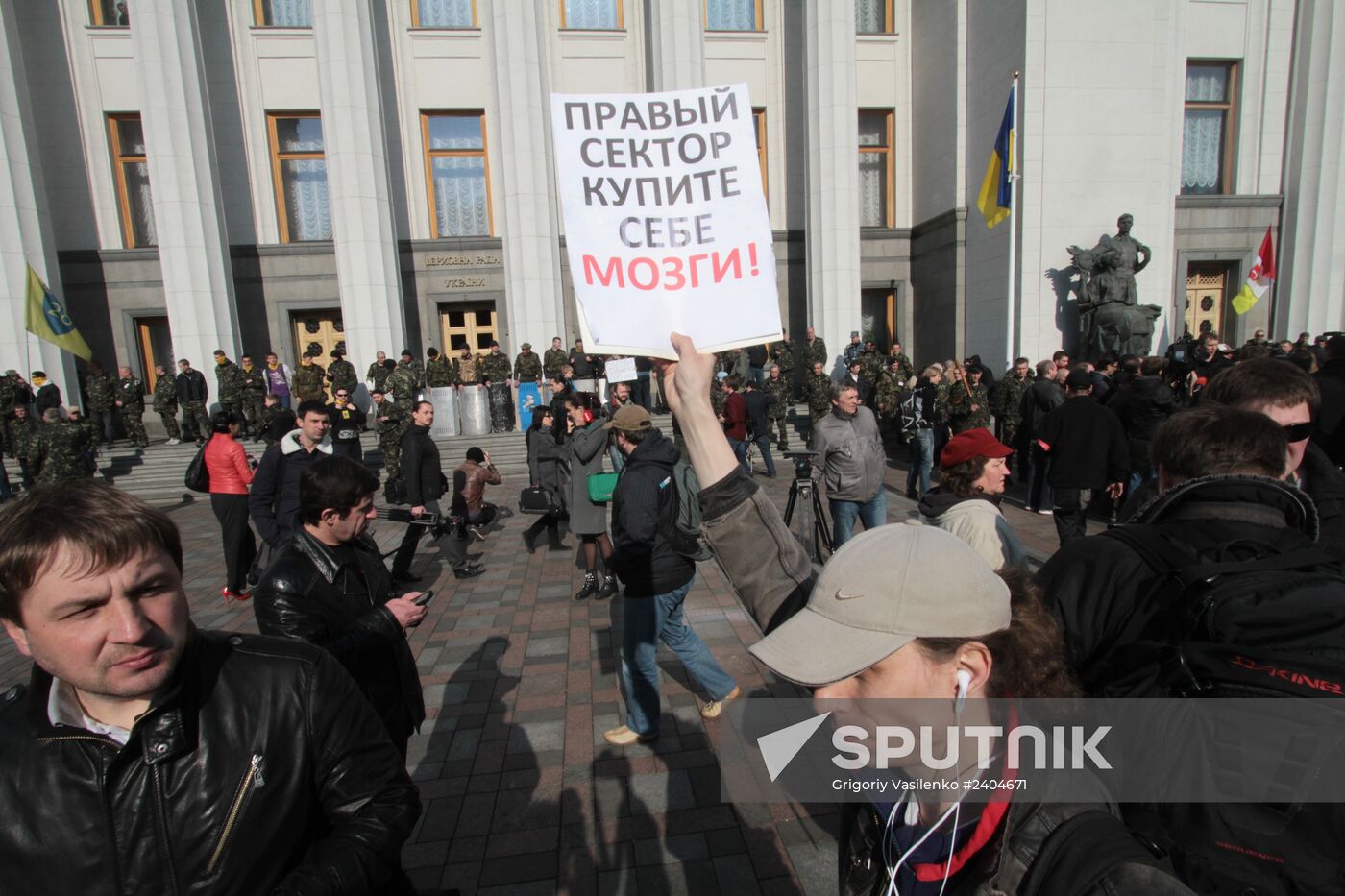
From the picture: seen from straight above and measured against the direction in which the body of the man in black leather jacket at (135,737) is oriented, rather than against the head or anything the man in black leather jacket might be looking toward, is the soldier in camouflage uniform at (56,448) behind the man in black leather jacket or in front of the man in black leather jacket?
behind

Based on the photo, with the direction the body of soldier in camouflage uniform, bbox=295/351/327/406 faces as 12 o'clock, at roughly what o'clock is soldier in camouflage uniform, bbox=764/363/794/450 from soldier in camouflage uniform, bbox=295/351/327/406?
soldier in camouflage uniform, bbox=764/363/794/450 is roughly at 10 o'clock from soldier in camouflage uniform, bbox=295/351/327/406.

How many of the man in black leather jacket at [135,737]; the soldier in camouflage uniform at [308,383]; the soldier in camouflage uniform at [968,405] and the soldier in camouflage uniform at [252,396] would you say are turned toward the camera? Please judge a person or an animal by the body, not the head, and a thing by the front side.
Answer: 4

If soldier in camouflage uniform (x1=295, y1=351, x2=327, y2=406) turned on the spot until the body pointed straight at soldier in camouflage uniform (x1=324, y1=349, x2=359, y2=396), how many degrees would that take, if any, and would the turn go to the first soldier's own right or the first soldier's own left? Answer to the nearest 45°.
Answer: approximately 90° to the first soldier's own left

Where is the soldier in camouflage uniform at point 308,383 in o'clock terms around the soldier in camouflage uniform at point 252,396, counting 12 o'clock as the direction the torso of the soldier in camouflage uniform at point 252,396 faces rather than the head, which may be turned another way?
the soldier in camouflage uniform at point 308,383 is roughly at 10 o'clock from the soldier in camouflage uniform at point 252,396.

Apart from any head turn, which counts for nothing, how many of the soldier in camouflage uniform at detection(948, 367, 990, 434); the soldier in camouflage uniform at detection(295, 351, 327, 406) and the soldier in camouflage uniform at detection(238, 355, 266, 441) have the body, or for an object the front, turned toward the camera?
3

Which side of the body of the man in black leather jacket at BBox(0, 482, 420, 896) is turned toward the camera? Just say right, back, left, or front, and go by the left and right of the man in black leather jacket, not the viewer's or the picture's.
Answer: front

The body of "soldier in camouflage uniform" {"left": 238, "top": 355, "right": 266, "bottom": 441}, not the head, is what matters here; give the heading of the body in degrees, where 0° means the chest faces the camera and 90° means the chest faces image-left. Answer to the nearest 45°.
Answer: approximately 0°

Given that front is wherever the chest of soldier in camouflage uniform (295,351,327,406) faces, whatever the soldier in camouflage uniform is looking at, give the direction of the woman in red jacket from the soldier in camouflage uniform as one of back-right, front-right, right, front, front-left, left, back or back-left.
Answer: front

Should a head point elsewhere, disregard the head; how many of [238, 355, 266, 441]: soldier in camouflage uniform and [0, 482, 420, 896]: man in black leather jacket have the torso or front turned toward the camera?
2

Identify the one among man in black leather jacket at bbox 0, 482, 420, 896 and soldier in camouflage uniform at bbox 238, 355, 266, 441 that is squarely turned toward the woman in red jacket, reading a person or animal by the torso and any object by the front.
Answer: the soldier in camouflage uniform

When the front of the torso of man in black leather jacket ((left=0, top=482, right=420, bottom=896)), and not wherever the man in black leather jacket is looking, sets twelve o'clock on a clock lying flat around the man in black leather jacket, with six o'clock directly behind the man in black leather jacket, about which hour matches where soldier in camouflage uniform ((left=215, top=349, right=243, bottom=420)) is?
The soldier in camouflage uniform is roughly at 6 o'clock from the man in black leather jacket.

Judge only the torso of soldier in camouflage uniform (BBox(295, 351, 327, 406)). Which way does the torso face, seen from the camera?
toward the camera

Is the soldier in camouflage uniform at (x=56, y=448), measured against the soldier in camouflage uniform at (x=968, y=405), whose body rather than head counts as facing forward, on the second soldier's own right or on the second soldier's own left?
on the second soldier's own right

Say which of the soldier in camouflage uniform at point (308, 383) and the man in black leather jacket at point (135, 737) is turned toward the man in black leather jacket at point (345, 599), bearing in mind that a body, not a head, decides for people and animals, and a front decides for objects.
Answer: the soldier in camouflage uniform
